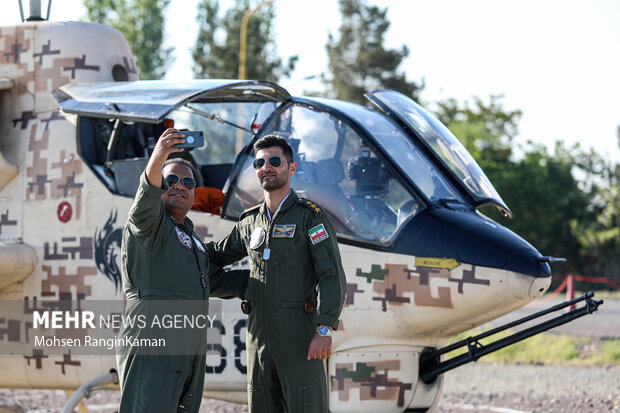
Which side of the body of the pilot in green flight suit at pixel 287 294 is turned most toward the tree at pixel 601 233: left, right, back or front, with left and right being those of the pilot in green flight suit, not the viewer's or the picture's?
back

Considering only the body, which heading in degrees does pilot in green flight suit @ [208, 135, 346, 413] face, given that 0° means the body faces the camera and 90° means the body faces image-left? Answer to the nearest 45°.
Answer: approximately 45°

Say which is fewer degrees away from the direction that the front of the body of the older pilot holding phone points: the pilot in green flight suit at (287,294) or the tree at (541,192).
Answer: the pilot in green flight suit

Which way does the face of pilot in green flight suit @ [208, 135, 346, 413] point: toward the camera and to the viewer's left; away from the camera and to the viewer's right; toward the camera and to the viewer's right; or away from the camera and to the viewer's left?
toward the camera and to the viewer's left

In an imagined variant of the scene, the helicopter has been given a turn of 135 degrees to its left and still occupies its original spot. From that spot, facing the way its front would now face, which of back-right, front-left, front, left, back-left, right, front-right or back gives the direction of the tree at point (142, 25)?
front-right

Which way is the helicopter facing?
to the viewer's right

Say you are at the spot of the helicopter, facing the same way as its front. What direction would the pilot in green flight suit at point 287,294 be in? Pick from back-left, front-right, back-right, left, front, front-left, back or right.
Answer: right

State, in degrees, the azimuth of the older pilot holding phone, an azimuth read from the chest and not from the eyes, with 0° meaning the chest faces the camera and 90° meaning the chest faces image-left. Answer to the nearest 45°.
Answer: approximately 315°

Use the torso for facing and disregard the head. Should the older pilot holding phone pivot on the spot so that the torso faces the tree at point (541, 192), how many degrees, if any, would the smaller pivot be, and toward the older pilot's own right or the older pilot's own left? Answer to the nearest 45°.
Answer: approximately 90° to the older pilot's own left

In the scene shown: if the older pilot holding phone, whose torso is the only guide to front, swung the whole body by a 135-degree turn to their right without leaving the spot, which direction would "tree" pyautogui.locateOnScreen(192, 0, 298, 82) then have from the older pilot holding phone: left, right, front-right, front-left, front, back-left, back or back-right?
right

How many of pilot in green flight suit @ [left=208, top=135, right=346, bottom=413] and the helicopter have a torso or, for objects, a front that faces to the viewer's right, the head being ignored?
1
